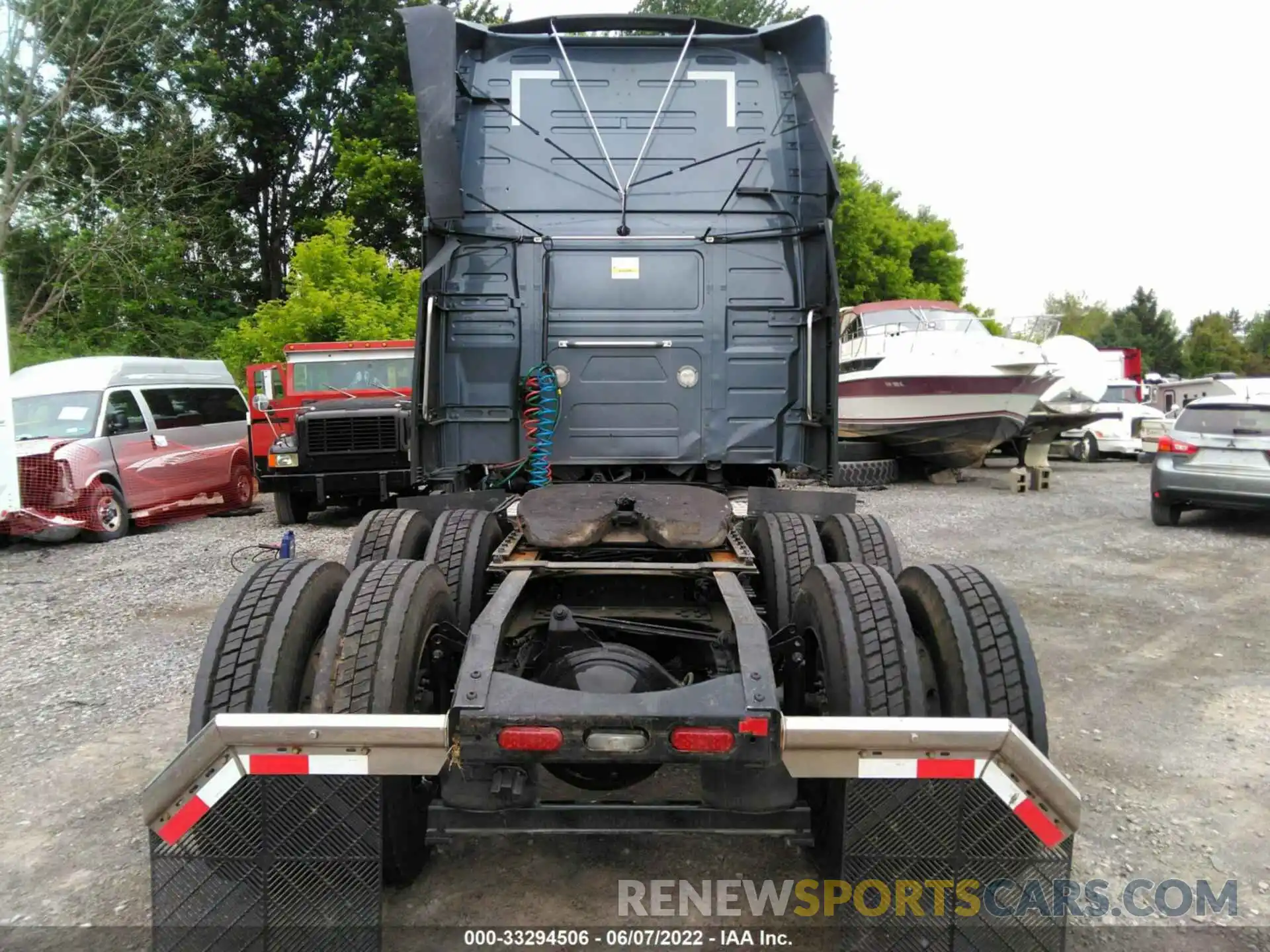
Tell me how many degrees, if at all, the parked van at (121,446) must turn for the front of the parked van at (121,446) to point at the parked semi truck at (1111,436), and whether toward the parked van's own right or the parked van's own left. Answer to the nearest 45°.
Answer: approximately 135° to the parked van's own left

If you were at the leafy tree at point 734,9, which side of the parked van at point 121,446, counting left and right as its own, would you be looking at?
back

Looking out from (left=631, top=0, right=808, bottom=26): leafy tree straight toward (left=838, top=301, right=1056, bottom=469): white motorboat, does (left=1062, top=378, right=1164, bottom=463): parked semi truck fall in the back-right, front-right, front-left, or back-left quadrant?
front-left

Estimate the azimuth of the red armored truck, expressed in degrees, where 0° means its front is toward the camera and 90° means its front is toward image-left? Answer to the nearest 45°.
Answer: approximately 0°

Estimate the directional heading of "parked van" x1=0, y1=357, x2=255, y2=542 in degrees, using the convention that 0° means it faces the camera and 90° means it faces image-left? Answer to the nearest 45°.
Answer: approximately 45°

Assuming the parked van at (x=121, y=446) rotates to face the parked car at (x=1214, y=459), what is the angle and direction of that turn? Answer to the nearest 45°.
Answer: approximately 90° to its left

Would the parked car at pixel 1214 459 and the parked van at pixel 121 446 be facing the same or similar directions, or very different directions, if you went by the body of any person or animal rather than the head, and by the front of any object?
very different directions

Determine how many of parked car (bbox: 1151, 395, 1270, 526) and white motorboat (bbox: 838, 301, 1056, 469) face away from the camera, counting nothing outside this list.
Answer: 1

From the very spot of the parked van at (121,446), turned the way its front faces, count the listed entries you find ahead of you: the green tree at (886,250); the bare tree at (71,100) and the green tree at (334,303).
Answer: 0

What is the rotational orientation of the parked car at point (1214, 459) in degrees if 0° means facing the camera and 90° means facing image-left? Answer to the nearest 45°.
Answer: approximately 180°

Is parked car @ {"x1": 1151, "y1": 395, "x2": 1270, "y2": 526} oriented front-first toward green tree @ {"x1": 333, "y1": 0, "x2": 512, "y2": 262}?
no

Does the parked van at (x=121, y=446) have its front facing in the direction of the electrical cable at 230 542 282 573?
no

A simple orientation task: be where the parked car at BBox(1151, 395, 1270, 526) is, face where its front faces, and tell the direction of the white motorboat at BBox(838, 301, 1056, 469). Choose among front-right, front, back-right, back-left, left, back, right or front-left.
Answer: front-left
